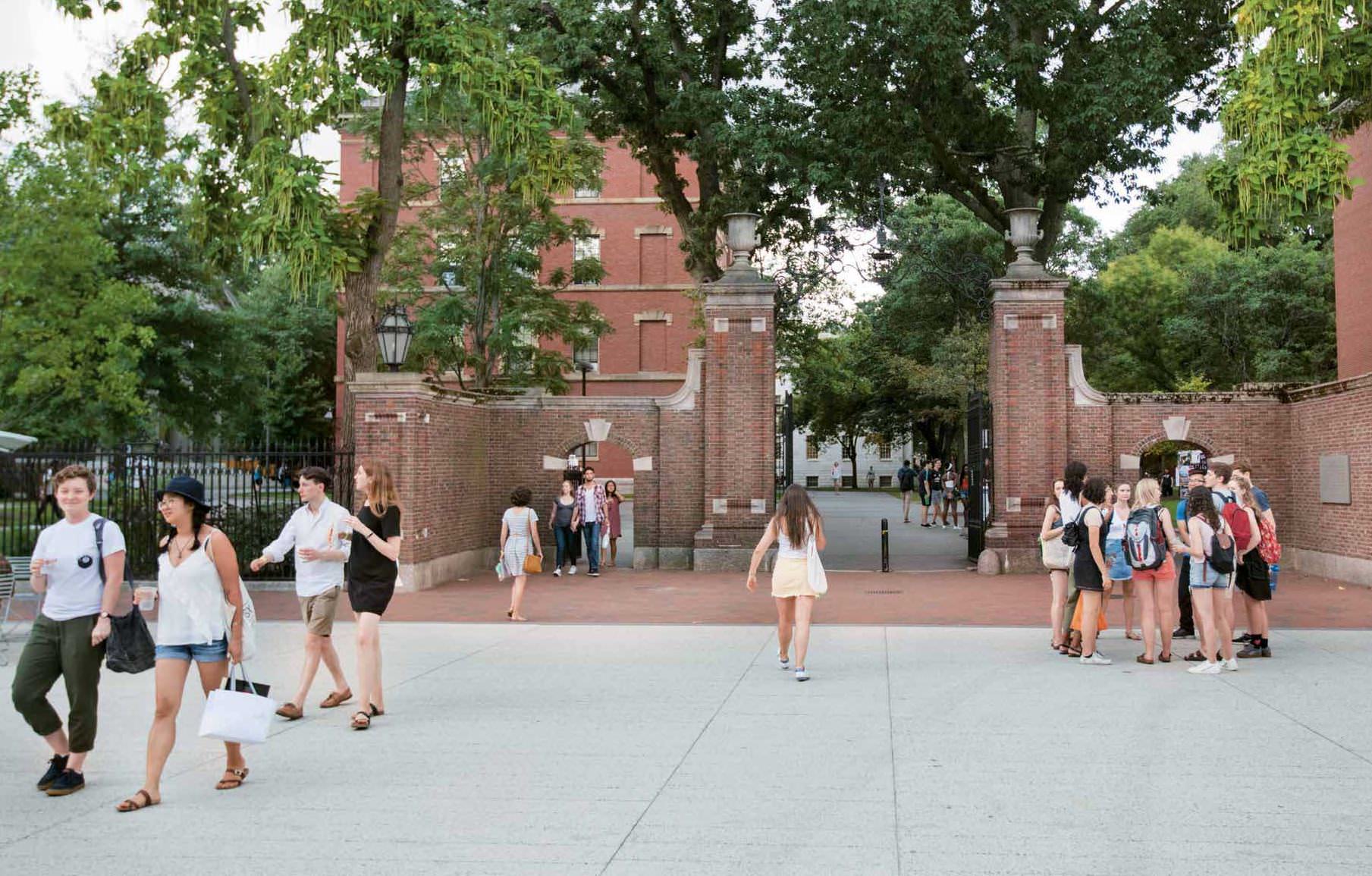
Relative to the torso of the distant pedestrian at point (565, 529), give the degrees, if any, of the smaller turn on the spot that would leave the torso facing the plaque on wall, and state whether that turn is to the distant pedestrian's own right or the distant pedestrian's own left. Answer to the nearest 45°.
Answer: approximately 90° to the distant pedestrian's own left

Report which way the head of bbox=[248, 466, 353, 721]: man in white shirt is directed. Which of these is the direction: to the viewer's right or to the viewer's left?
to the viewer's left

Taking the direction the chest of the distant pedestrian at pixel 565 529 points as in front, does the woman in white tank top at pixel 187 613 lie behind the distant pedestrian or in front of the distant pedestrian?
in front

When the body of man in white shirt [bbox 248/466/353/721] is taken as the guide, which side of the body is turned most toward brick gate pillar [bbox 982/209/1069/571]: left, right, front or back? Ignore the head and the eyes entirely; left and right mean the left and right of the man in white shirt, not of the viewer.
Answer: back

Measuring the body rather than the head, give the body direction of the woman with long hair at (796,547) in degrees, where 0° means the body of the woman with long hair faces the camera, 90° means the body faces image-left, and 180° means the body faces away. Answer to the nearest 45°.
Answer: approximately 180°

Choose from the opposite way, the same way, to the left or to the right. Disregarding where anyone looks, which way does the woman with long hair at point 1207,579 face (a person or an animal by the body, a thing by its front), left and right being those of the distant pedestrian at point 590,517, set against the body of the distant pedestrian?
the opposite way

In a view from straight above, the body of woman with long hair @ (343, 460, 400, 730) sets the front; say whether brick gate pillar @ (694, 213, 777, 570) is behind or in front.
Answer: behind

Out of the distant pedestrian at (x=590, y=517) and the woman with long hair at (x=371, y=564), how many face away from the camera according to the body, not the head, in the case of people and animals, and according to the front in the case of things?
0

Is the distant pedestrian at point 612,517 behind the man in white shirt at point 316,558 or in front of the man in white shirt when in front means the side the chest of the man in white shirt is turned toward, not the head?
behind

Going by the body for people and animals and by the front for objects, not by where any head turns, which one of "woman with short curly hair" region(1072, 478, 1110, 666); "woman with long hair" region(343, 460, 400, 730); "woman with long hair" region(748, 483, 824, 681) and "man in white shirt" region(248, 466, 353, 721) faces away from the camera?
"woman with long hair" region(748, 483, 824, 681)

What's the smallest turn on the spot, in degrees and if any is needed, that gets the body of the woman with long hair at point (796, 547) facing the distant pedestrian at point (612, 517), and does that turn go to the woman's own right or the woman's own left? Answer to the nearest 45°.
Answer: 0° — they already face them

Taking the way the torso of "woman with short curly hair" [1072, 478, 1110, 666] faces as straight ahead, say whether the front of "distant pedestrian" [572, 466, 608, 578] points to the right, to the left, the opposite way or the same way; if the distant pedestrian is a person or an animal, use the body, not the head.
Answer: to the right

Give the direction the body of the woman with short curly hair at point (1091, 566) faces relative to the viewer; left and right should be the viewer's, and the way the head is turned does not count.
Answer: facing to the right of the viewer

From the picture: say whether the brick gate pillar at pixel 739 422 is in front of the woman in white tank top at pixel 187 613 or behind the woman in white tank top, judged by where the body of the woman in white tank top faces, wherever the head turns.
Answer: behind
